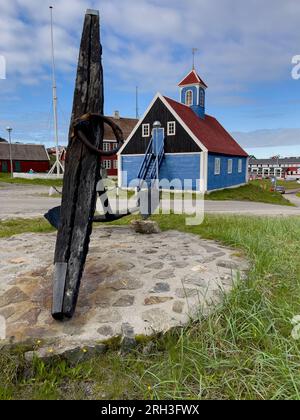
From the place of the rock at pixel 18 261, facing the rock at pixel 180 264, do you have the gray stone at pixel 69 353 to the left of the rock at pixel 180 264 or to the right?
right

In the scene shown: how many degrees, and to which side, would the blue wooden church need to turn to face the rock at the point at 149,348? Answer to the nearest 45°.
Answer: approximately 45° to its left

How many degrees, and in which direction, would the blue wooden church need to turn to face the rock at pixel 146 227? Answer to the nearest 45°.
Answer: approximately 45° to its left

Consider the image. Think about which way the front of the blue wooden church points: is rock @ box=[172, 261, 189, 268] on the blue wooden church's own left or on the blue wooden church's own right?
on the blue wooden church's own left

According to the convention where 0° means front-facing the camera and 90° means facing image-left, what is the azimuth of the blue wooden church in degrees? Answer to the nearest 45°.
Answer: approximately 45°

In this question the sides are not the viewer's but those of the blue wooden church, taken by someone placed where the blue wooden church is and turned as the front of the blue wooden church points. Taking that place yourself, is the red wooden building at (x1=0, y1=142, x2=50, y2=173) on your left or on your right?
on your right

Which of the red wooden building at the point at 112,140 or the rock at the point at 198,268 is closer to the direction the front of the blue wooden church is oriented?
the rock

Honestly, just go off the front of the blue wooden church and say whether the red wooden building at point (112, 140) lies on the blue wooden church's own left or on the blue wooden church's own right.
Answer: on the blue wooden church's own right

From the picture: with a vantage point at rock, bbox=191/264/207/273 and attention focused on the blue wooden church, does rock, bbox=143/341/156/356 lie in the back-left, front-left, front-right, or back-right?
back-left
